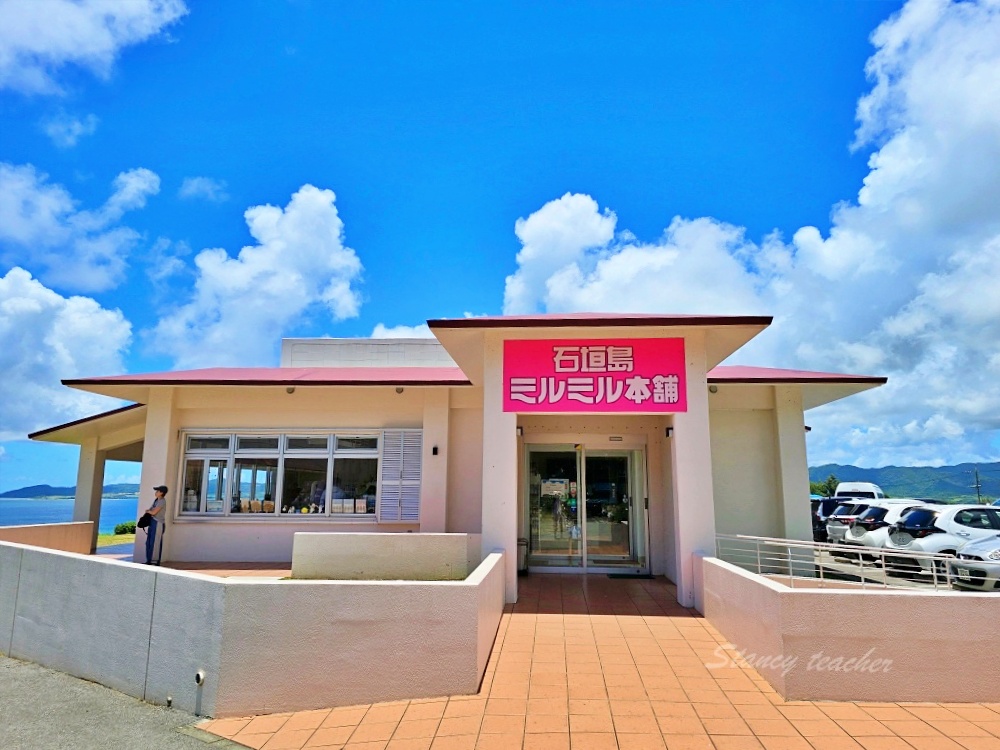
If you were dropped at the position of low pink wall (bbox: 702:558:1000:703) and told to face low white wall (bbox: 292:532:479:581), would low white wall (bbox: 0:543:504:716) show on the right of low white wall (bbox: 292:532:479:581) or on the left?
left

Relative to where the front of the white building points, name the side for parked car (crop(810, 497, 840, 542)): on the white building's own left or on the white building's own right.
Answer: on the white building's own left

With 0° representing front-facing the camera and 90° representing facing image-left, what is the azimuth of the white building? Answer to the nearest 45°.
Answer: approximately 0°

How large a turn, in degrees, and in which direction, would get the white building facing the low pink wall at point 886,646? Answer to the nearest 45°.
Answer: approximately 45° to its left

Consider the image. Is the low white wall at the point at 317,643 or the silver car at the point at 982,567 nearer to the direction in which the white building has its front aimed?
the low white wall

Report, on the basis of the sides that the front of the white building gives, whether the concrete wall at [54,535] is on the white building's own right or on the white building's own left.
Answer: on the white building's own right

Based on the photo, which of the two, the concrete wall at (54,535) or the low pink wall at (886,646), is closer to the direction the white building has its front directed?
the low pink wall

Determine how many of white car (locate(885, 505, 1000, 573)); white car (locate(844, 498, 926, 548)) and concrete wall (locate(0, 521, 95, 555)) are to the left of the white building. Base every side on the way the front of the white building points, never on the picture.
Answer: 2

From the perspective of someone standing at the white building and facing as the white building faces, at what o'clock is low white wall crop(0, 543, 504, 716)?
The low white wall is roughly at 12 o'clock from the white building.

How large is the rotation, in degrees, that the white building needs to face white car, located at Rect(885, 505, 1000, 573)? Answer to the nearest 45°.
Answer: approximately 90° to its left

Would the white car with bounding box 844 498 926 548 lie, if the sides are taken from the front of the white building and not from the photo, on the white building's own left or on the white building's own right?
on the white building's own left

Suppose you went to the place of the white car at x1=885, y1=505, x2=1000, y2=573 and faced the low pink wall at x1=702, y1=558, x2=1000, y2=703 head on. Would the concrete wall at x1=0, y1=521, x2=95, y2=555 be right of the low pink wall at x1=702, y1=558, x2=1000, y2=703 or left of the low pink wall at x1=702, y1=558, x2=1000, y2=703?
right
